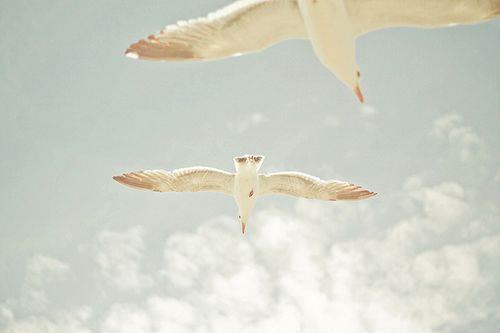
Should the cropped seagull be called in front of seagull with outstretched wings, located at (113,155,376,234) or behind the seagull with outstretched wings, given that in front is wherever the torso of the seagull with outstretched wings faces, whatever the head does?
behind
